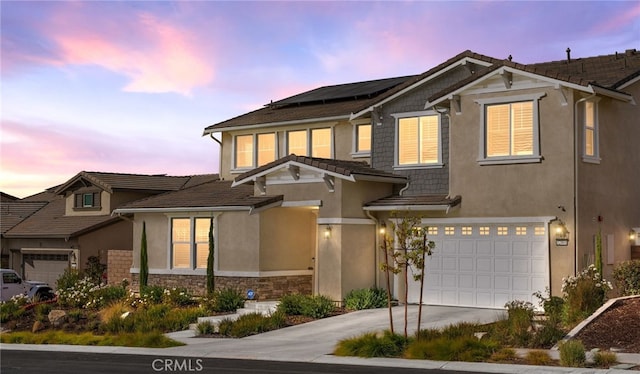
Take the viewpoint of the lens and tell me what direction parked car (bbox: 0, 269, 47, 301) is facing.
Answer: facing to the right of the viewer

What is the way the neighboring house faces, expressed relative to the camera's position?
facing the viewer and to the left of the viewer

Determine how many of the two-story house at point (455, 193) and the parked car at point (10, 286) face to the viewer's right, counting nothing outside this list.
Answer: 1

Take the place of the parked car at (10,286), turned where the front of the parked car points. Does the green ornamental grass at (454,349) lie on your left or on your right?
on your right

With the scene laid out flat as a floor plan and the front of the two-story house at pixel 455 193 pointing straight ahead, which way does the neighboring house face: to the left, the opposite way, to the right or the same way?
the same way

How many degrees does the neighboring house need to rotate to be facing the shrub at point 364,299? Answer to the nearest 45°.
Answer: approximately 90° to its left

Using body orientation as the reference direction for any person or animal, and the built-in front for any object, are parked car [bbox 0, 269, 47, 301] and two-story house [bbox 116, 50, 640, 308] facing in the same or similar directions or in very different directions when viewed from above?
very different directions

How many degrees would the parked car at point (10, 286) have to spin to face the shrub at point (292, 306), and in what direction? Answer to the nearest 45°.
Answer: approximately 45° to its right

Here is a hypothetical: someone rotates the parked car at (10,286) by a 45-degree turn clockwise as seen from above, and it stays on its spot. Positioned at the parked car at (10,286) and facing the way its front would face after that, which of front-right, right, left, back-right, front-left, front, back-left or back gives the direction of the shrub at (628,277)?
front

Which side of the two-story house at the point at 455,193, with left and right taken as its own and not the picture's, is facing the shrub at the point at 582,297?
left

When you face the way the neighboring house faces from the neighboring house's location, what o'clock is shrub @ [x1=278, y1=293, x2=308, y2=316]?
The shrub is roughly at 10 o'clock from the neighboring house.
